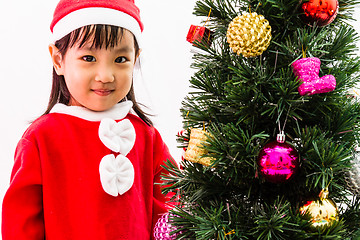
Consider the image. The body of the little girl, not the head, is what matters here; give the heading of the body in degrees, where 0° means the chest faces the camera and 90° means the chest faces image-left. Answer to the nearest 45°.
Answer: approximately 315°

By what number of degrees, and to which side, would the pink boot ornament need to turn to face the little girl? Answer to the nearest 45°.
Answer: approximately 180°

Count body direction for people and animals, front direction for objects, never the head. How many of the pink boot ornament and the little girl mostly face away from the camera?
0

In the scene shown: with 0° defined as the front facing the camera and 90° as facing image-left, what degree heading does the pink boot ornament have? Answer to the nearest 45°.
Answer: approximately 270°
